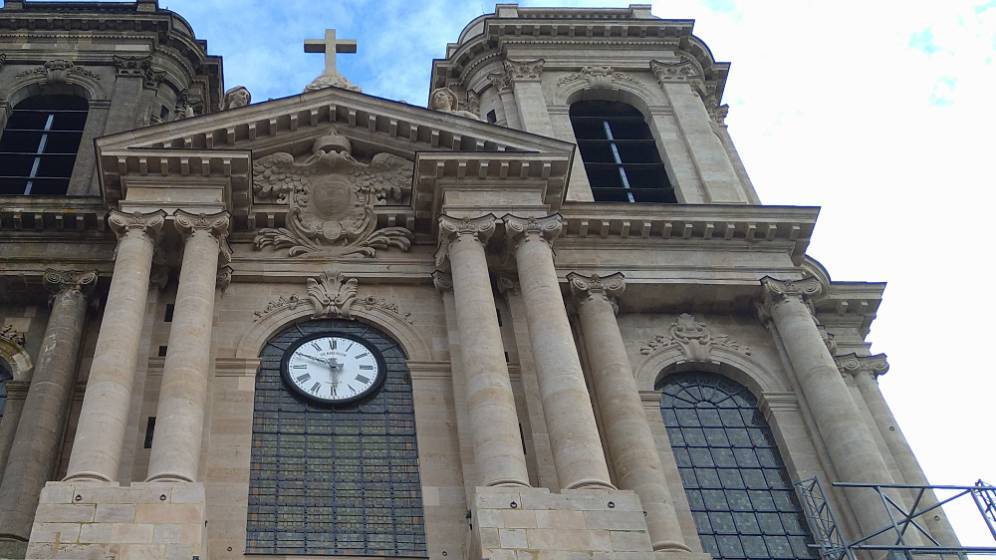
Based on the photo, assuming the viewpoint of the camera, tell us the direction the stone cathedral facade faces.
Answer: facing the viewer

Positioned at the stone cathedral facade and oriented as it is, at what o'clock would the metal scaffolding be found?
The metal scaffolding is roughly at 9 o'clock from the stone cathedral facade.
